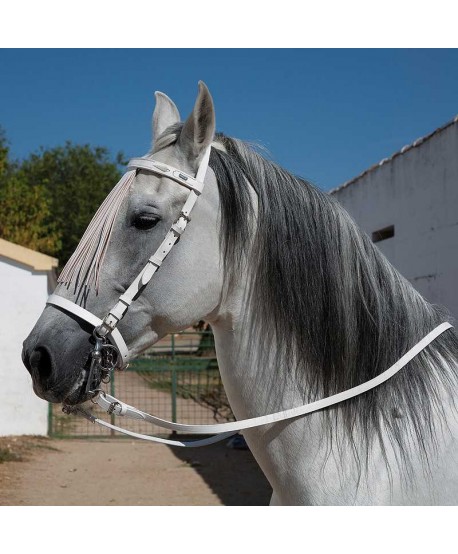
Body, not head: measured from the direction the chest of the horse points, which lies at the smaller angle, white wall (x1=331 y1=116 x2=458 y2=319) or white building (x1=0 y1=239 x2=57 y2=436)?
the white building

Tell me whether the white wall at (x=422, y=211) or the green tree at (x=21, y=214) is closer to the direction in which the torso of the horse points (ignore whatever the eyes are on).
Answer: the green tree

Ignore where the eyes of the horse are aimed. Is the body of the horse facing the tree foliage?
no

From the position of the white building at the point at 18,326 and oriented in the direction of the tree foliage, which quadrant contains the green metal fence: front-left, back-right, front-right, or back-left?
front-right

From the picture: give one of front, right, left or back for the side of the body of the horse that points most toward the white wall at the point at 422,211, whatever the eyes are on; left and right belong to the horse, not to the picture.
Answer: right

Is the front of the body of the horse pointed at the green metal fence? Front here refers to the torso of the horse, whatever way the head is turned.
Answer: no

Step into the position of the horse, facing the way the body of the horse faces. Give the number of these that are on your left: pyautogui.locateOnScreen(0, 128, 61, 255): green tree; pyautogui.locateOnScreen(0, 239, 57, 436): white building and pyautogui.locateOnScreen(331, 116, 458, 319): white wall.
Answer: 0

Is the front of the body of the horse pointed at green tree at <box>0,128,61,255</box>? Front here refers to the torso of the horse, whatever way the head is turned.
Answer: no

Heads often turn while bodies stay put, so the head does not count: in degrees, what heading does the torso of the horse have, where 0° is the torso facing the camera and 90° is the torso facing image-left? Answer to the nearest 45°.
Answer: approximately 90°

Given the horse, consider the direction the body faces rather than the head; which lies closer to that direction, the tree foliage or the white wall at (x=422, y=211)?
the tree foliage
